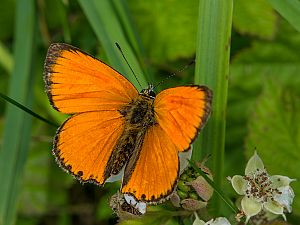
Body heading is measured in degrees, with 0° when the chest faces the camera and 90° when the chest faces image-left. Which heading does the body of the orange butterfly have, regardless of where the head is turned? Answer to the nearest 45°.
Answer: approximately 225°

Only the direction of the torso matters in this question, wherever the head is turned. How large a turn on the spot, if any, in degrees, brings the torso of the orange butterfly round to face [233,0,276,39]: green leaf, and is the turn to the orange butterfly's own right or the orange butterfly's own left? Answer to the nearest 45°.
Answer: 0° — it already faces it

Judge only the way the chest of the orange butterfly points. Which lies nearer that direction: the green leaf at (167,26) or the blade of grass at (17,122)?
the green leaf
